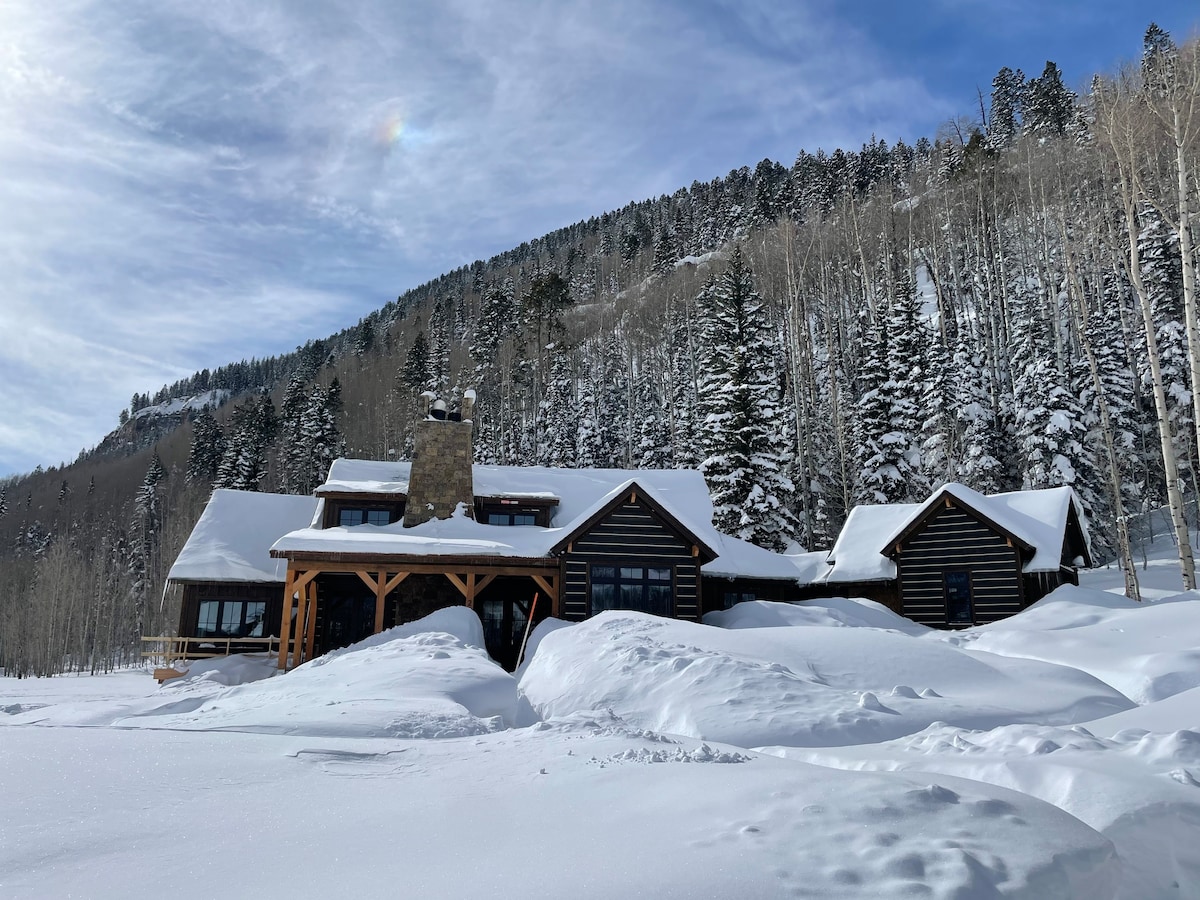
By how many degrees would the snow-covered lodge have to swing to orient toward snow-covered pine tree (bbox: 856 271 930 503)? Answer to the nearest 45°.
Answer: approximately 135° to its left

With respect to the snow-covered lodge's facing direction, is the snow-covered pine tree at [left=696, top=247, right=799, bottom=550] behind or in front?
behind

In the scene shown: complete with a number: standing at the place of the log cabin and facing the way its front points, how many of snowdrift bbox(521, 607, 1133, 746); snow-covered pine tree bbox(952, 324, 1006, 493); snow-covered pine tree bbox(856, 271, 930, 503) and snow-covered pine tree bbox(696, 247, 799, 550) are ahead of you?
1

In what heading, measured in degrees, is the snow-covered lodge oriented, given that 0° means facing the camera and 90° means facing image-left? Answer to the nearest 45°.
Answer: approximately 0°

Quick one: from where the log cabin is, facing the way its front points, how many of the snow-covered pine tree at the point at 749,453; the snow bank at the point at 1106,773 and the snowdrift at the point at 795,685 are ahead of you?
2

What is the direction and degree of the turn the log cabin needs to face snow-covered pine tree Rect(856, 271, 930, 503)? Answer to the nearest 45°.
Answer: approximately 180°

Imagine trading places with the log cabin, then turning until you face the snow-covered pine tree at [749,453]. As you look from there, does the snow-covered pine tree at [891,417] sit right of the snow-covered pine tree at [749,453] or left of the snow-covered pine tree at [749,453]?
right

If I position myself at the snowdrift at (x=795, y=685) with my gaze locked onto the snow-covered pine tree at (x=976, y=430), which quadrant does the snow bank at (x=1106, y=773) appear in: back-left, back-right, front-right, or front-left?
back-right

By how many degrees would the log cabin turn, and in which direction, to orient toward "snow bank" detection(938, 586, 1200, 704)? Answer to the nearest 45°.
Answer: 0° — it already faces it

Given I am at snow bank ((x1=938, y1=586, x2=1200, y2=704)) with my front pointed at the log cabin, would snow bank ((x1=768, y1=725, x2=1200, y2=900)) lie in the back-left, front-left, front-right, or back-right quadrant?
back-left

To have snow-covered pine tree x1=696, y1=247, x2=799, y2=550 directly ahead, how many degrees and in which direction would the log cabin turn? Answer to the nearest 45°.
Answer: approximately 135° to its right

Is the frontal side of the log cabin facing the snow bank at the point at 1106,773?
yes

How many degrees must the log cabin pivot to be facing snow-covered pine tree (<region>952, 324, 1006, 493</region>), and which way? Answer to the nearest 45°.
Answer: approximately 180°

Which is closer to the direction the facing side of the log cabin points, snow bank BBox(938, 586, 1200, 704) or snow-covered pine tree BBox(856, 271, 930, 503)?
the snow bank
